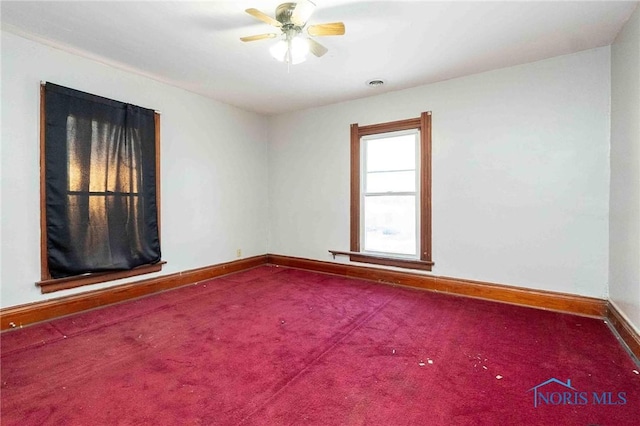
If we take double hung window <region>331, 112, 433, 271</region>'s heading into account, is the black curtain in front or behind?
in front

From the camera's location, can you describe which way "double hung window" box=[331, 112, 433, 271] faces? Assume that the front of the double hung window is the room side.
facing the viewer and to the left of the viewer

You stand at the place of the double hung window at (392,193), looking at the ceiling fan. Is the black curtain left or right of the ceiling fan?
right

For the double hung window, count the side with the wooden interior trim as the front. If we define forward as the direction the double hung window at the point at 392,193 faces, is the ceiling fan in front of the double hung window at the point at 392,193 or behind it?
in front

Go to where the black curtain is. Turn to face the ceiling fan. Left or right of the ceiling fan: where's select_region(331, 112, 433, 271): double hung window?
left
